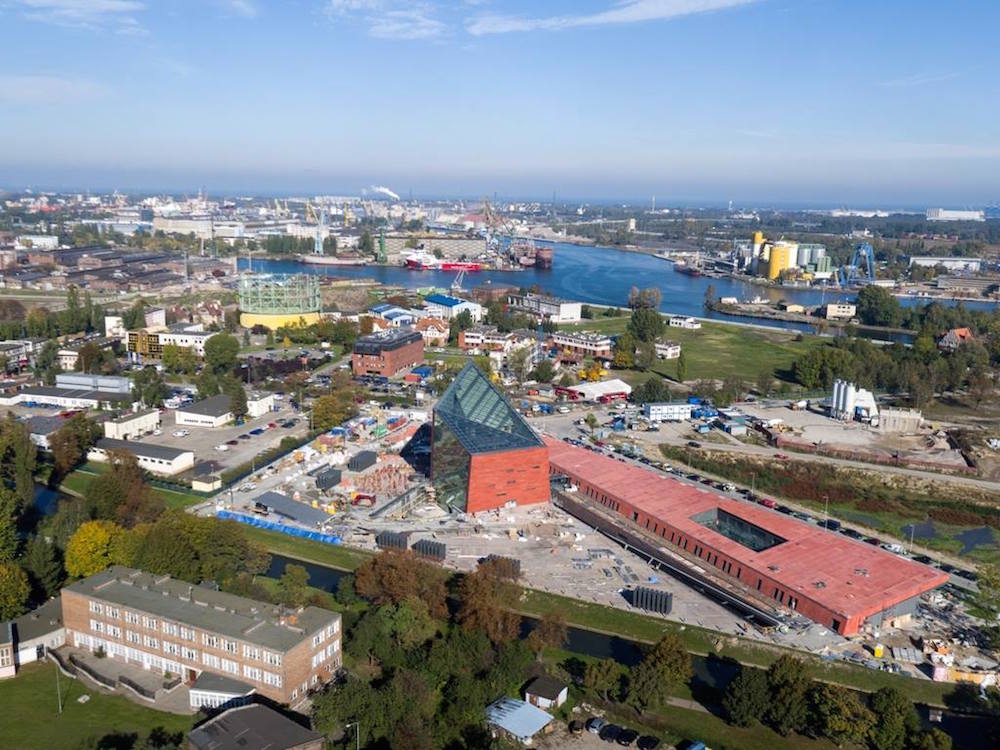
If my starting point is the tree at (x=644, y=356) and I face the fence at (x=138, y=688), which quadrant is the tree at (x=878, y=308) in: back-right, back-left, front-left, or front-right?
back-left

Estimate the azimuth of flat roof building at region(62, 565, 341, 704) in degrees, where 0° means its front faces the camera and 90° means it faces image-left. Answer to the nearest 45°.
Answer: approximately 45°

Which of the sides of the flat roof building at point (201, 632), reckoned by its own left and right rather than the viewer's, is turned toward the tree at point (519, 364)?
back

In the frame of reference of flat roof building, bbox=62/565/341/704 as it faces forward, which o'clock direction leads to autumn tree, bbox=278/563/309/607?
The autumn tree is roughly at 6 o'clock from the flat roof building.

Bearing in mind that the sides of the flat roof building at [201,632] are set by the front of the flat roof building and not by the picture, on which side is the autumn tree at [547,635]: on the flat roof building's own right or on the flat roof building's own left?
on the flat roof building's own left

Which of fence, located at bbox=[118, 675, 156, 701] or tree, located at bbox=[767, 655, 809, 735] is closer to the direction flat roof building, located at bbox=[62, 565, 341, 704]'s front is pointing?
the fence

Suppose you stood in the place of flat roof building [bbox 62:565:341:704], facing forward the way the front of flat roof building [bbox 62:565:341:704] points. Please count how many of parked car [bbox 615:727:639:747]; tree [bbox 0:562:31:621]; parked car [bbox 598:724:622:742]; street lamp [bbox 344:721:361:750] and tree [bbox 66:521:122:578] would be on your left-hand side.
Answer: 3

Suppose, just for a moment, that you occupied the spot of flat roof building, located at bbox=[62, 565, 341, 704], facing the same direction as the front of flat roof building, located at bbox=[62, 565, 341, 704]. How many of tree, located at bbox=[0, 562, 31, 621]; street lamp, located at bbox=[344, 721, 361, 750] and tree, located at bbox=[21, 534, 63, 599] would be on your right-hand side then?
2

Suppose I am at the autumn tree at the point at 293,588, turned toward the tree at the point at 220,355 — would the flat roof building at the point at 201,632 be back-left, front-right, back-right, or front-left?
back-left

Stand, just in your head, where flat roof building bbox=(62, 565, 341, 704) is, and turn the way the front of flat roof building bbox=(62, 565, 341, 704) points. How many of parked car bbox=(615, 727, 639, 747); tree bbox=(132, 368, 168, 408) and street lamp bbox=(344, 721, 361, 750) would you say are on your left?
2

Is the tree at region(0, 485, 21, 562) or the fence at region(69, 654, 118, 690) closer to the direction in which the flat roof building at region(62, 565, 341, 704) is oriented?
the fence

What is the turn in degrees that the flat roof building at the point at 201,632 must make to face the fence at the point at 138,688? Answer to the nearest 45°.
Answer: approximately 45° to its right

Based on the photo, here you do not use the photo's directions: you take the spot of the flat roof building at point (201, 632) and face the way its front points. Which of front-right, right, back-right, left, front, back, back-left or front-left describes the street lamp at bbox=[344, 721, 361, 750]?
left

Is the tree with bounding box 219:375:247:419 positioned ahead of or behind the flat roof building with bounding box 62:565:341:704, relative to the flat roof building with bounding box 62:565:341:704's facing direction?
behind

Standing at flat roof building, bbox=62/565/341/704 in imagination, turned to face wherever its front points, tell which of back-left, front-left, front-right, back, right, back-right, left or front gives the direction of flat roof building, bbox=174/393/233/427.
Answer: back-right

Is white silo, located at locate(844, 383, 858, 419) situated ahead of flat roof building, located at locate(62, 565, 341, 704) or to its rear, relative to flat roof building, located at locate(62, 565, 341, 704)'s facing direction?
to the rear

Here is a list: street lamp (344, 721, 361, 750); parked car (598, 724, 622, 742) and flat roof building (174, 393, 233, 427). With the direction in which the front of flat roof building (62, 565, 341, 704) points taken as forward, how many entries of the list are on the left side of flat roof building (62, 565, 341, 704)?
2

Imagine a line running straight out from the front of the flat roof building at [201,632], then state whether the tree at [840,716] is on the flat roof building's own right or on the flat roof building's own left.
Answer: on the flat roof building's own left

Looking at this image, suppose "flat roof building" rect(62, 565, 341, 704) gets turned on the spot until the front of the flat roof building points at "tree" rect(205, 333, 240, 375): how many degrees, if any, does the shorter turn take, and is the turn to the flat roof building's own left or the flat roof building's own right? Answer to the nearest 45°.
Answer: approximately 135° to the flat roof building's own right

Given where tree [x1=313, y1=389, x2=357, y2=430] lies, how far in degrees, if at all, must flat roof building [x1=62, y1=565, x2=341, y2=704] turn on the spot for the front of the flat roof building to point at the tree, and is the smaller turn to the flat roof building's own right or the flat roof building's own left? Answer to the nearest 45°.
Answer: approximately 135° to the flat roof building's own right
